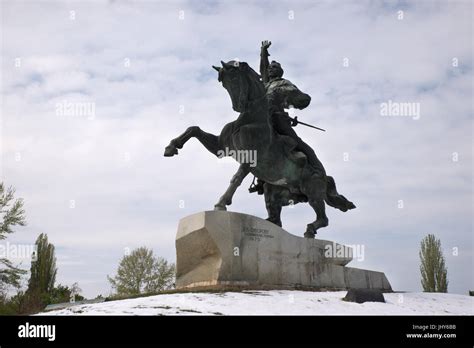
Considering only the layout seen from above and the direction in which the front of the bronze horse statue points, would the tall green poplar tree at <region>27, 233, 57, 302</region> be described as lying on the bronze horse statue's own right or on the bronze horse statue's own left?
on the bronze horse statue's own right

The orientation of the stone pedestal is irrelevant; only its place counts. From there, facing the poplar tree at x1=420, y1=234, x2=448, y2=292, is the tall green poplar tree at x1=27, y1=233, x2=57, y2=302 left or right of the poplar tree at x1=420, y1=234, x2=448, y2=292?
left

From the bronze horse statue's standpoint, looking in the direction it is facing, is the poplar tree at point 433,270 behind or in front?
behind

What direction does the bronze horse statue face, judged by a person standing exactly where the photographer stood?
facing the viewer and to the left of the viewer
